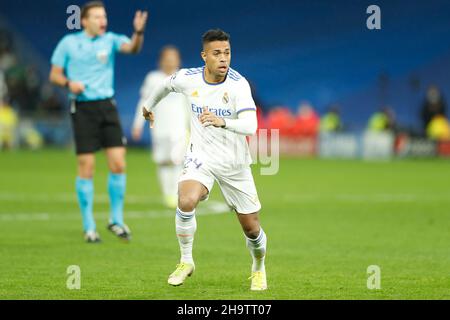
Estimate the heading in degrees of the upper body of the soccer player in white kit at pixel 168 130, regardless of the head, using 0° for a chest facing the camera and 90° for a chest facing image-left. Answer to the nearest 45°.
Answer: approximately 315°

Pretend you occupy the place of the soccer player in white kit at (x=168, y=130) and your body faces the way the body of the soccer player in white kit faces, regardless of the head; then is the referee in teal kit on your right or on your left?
on your right

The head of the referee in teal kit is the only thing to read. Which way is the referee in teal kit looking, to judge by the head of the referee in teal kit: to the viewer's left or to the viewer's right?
to the viewer's right

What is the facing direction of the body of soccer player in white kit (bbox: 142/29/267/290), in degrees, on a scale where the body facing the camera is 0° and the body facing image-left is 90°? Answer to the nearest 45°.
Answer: approximately 0°

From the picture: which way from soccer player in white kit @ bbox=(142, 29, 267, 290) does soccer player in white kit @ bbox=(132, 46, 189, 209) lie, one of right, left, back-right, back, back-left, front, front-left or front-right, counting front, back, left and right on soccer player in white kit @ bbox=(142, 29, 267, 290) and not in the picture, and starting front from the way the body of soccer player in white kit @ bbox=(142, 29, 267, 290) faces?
back

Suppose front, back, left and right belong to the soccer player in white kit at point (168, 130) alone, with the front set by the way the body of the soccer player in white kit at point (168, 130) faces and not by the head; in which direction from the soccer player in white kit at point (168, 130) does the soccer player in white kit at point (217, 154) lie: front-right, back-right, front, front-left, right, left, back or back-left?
front-right
